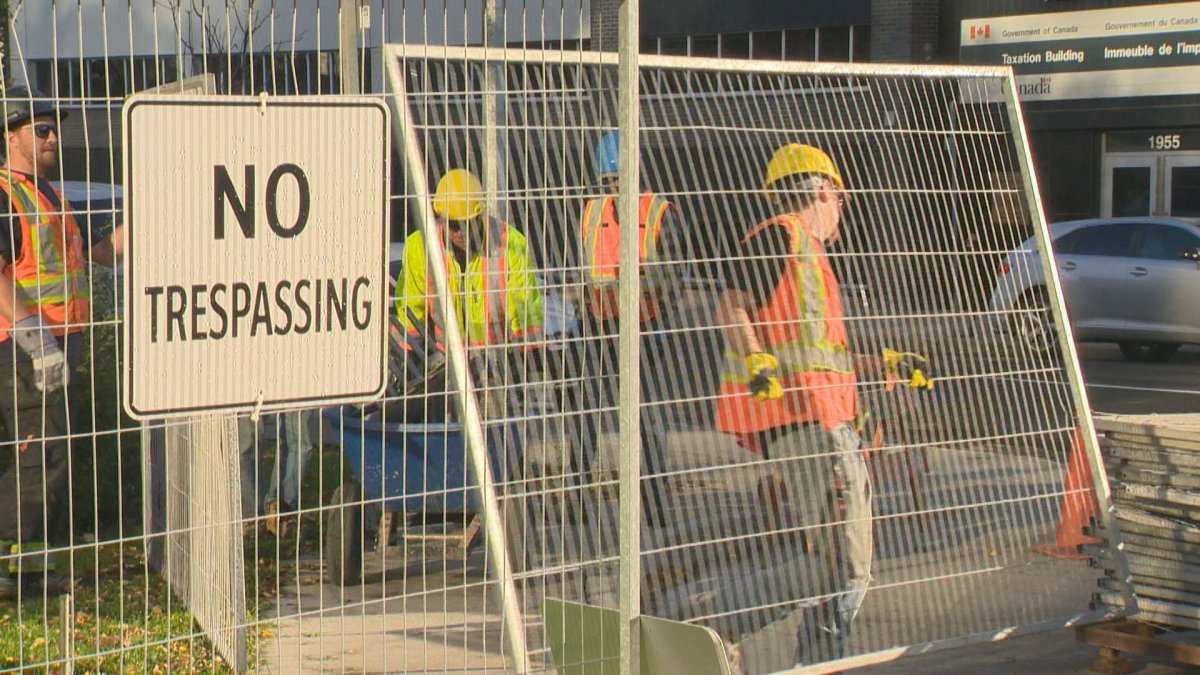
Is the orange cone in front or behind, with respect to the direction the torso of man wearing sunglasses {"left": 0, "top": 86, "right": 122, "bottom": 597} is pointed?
in front

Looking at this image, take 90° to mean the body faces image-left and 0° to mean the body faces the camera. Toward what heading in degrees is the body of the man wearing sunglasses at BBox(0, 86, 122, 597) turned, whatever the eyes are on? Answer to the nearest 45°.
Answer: approximately 315°

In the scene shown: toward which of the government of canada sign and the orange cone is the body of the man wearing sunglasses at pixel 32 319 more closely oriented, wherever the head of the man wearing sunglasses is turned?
the orange cone

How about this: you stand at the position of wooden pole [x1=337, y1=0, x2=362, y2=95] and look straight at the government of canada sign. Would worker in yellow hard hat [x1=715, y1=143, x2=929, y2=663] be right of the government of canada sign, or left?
right

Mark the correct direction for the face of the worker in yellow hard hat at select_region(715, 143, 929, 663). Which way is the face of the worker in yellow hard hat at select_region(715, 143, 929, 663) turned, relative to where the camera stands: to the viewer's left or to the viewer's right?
to the viewer's right

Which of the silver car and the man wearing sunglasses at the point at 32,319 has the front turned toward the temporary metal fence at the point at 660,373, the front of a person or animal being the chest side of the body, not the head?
the man wearing sunglasses
